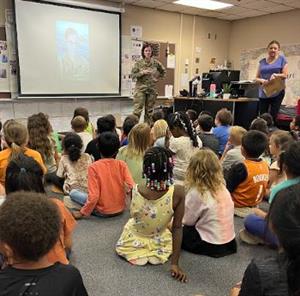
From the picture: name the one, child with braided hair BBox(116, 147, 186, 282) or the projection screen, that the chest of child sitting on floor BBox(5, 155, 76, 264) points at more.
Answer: the projection screen

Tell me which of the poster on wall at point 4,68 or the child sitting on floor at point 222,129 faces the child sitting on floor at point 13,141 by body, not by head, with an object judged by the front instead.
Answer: the poster on wall

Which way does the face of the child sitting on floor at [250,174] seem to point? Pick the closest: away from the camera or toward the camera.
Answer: away from the camera

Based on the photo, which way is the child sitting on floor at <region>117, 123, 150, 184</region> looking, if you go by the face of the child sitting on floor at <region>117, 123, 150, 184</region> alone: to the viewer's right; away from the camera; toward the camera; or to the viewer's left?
away from the camera

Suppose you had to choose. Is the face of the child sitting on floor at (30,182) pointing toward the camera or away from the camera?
away from the camera

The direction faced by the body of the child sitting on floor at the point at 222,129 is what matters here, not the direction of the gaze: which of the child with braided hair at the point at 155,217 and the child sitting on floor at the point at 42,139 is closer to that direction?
the child sitting on floor

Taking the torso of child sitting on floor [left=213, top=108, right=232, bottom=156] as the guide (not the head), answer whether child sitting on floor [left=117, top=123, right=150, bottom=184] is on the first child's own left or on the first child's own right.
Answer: on the first child's own left

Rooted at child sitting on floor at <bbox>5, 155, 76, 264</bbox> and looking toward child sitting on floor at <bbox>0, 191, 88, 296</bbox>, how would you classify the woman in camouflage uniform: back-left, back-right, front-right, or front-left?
back-left

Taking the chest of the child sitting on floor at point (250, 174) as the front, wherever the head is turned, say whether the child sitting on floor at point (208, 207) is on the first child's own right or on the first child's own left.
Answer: on the first child's own left

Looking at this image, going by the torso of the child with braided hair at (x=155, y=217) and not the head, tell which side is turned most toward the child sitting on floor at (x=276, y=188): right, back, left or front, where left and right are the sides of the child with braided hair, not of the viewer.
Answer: right

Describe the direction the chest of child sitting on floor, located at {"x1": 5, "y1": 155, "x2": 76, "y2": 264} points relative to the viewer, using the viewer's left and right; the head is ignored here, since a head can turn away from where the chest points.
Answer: facing away from the viewer

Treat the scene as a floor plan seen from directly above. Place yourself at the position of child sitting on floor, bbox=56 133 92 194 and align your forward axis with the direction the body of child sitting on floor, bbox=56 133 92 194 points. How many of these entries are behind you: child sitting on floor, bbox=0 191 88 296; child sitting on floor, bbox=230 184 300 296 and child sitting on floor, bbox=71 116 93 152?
2

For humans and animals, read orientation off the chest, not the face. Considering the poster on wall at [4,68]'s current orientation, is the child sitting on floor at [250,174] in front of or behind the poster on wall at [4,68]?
in front

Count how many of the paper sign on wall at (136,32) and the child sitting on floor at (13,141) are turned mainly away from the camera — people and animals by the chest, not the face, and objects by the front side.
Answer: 1

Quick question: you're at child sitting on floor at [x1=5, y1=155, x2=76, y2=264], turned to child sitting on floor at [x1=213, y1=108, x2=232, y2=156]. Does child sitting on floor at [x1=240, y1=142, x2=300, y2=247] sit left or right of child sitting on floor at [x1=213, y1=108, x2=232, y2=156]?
right

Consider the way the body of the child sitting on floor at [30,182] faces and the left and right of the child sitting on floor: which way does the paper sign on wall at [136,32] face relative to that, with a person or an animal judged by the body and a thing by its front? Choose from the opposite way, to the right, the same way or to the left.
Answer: the opposite way
